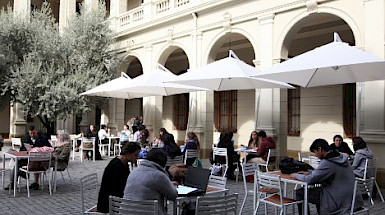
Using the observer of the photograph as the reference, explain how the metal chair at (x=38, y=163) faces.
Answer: facing away from the viewer and to the left of the viewer

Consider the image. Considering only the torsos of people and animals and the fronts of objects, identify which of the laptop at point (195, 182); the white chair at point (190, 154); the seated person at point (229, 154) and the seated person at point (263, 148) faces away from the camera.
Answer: the white chair

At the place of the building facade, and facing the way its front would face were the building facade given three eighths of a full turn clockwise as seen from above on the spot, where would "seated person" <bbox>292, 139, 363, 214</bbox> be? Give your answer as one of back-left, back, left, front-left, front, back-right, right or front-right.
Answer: back

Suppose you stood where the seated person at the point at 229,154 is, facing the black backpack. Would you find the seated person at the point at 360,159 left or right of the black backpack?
left

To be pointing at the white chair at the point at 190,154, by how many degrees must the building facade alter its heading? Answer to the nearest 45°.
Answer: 0° — it already faces it
